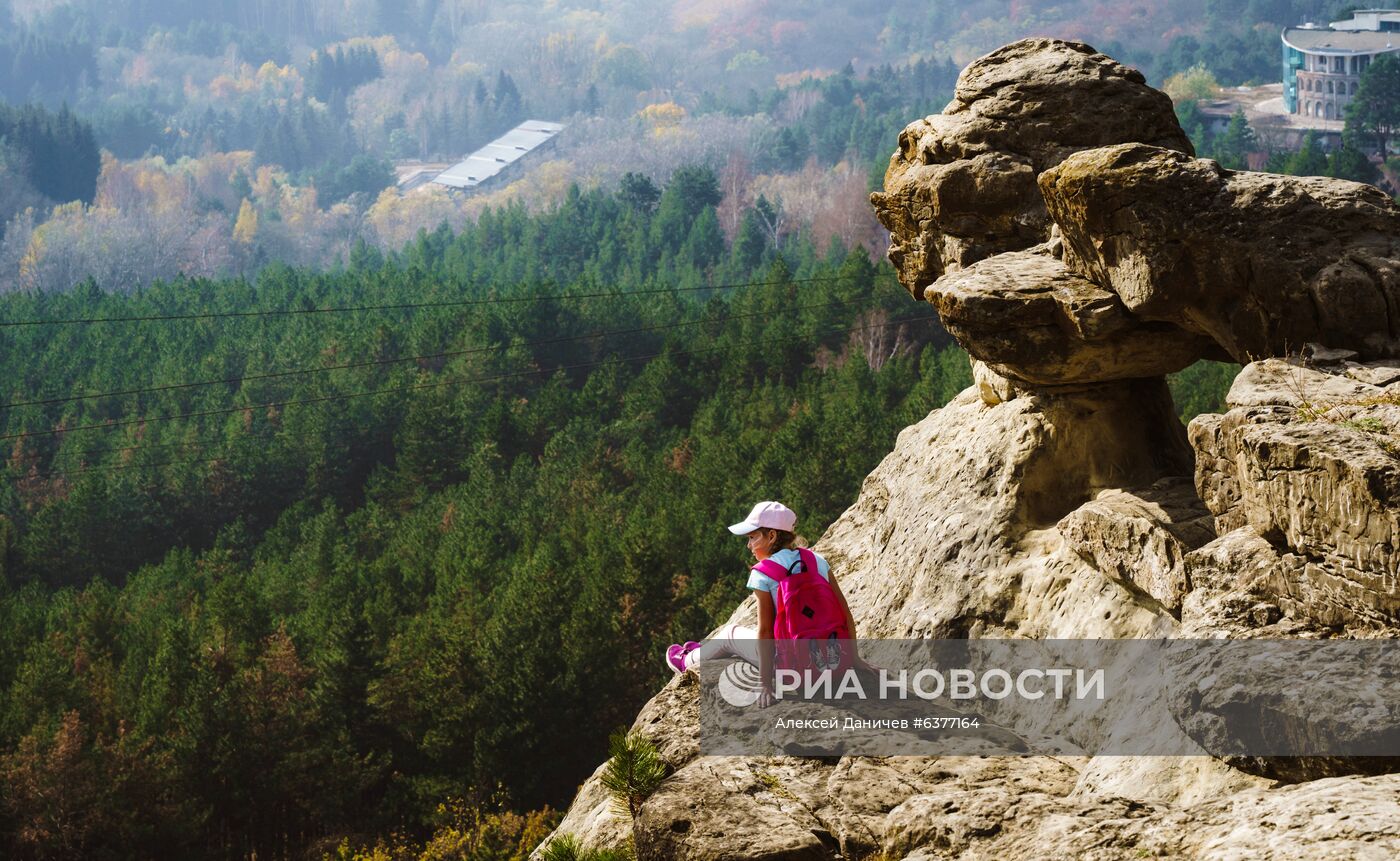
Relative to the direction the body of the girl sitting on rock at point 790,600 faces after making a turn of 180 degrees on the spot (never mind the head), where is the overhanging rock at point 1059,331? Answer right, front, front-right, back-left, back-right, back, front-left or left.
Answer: left

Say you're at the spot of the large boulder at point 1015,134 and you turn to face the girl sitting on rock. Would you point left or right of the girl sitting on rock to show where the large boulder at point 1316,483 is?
left

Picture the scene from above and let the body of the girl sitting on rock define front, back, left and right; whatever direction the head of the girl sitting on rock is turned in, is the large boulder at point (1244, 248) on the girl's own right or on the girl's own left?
on the girl's own right

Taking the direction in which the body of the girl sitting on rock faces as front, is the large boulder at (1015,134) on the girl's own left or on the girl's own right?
on the girl's own right

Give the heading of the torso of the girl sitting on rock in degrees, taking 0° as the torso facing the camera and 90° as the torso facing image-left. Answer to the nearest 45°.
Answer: approximately 135°

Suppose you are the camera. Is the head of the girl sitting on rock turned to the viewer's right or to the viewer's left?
to the viewer's left

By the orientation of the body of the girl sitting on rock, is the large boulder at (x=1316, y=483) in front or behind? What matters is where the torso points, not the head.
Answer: behind
